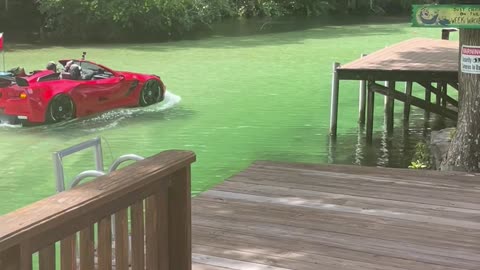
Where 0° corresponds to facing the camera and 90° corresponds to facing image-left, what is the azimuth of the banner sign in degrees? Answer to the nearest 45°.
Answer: approximately 0°

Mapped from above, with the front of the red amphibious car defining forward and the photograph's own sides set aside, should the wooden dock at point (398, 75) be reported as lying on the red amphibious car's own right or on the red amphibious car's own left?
on the red amphibious car's own right

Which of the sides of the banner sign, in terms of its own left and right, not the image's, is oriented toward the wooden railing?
front

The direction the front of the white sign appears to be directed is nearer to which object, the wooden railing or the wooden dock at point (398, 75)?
the wooden railing

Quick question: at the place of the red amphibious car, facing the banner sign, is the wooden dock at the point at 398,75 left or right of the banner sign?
left

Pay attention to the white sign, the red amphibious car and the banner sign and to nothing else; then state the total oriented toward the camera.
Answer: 2
